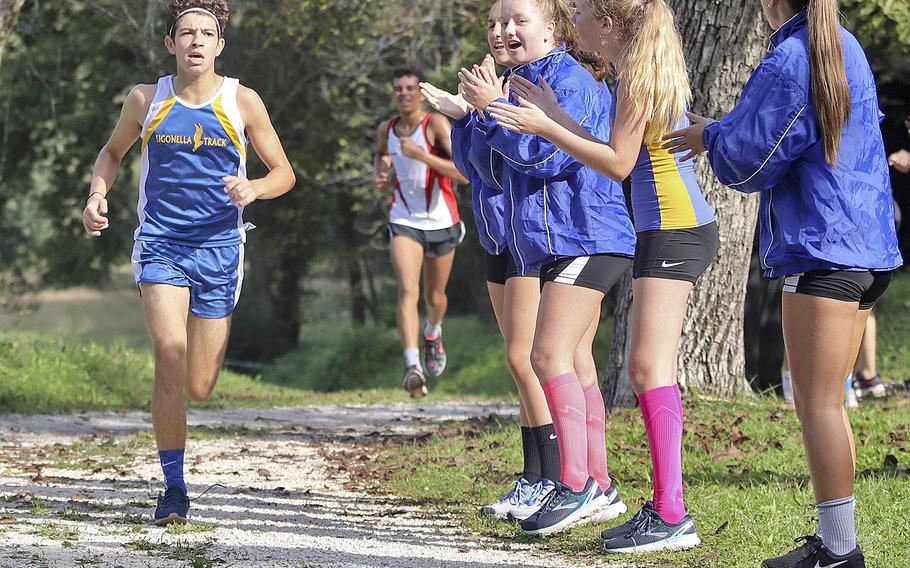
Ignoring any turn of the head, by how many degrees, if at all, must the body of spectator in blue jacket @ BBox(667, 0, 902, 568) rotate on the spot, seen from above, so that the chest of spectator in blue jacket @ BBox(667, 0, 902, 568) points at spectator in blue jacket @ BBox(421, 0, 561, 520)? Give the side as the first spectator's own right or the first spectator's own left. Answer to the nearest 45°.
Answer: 0° — they already face them

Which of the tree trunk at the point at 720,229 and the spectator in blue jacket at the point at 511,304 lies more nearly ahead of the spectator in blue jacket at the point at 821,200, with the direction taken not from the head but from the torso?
the spectator in blue jacket

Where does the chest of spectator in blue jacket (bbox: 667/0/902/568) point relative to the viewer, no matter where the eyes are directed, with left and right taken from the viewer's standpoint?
facing away from the viewer and to the left of the viewer

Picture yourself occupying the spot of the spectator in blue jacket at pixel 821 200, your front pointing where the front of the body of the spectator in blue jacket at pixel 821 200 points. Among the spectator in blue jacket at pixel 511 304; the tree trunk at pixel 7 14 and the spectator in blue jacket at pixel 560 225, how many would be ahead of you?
3

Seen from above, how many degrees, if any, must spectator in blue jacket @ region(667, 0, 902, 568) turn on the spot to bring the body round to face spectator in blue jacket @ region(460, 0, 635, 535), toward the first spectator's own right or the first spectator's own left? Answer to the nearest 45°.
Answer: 0° — they already face them

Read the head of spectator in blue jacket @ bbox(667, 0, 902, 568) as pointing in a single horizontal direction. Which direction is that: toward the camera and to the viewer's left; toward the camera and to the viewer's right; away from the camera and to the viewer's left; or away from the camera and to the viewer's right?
away from the camera and to the viewer's left

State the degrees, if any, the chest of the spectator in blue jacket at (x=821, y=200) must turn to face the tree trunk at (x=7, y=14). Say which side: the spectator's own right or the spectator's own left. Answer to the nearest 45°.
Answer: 0° — they already face it
